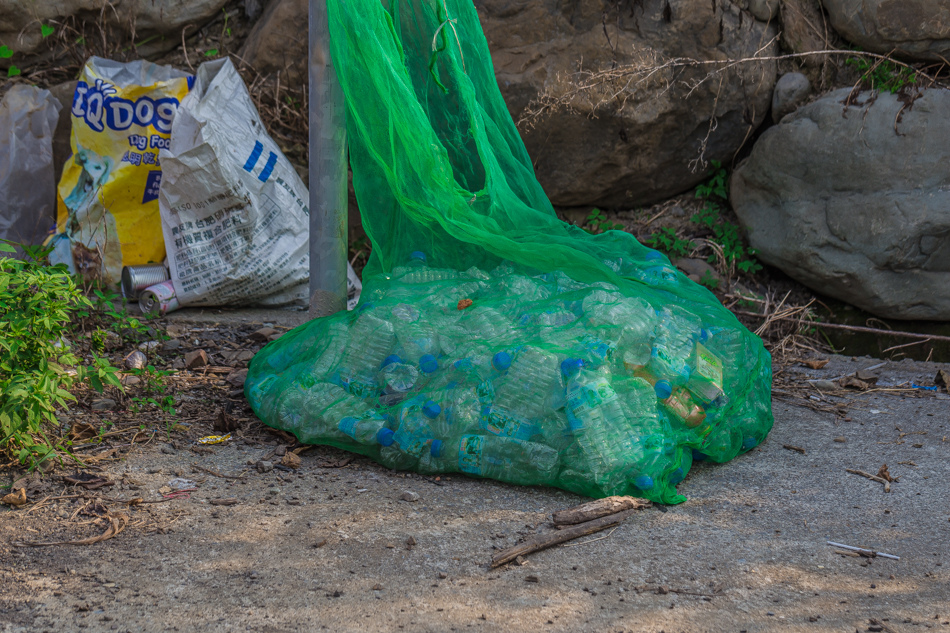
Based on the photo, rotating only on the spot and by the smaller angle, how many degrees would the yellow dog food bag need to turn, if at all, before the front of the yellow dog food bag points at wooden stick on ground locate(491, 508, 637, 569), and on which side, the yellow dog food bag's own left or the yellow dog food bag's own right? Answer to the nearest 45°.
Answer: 0° — it already faces it

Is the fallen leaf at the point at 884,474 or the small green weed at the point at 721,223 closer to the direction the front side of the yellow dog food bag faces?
the fallen leaf

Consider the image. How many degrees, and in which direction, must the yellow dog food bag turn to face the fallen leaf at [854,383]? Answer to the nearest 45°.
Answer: approximately 45° to its left

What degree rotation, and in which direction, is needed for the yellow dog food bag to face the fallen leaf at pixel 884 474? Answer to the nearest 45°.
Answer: approximately 45° to its left

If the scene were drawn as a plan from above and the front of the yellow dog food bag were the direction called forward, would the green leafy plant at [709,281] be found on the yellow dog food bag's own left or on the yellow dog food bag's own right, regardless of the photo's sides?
on the yellow dog food bag's own left

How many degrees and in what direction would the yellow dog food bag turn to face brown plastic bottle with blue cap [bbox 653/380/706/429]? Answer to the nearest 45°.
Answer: approximately 45° to its left

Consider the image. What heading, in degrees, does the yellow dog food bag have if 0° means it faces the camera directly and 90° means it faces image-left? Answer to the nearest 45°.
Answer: approximately 0°
